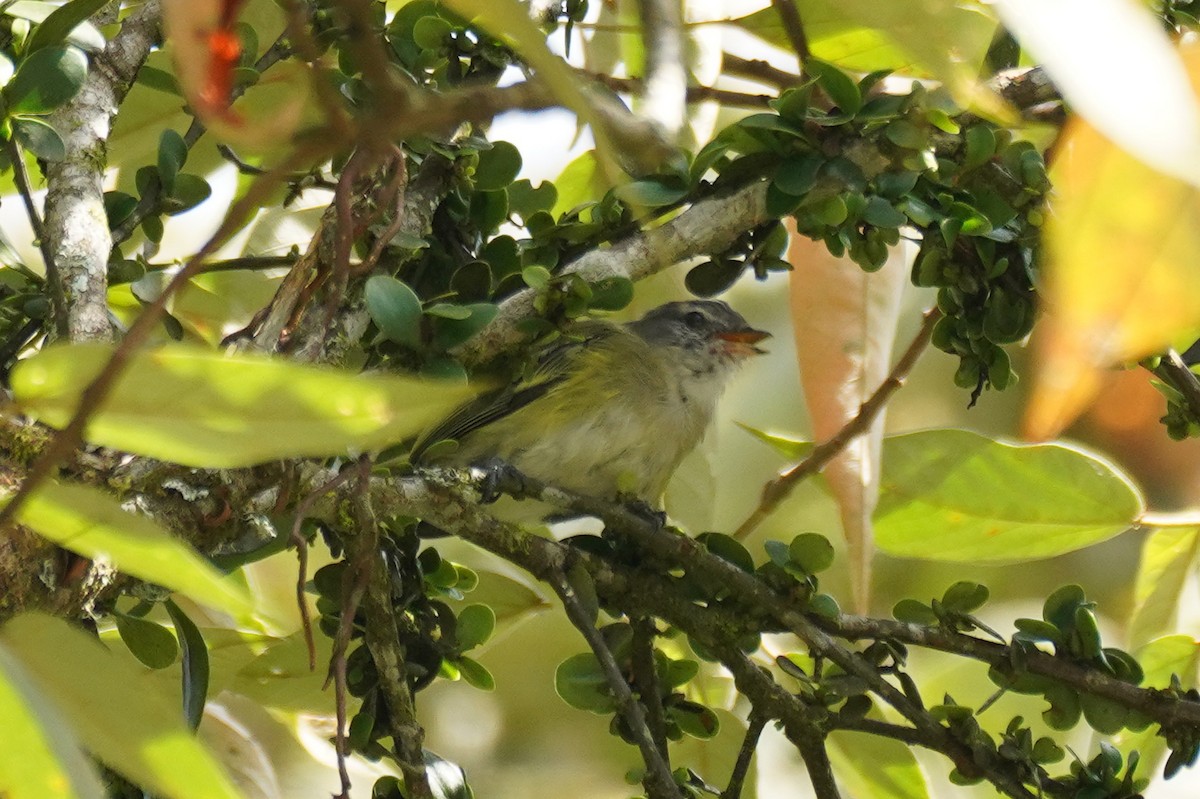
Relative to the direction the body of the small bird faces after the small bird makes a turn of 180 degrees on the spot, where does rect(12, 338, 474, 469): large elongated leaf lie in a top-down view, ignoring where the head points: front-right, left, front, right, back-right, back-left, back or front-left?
left

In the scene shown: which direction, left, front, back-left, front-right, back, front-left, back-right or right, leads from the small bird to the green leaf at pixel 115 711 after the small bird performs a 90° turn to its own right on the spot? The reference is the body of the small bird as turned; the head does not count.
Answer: front

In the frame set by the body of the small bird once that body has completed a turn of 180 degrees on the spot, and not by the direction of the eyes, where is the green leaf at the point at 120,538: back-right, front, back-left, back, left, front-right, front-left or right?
left

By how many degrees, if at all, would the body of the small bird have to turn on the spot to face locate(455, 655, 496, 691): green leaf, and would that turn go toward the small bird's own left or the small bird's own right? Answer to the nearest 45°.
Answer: approximately 180°

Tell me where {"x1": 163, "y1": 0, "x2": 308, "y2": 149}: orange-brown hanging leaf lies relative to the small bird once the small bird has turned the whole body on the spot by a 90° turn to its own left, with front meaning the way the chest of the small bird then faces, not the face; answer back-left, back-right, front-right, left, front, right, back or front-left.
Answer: back

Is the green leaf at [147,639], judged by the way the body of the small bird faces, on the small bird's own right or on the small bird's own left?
on the small bird's own right

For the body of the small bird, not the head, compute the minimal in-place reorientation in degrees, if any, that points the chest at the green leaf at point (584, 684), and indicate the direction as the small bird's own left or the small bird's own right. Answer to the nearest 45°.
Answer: approximately 90° to the small bird's own right

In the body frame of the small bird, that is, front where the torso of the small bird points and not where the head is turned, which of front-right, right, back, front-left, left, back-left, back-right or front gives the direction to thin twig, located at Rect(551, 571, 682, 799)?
right

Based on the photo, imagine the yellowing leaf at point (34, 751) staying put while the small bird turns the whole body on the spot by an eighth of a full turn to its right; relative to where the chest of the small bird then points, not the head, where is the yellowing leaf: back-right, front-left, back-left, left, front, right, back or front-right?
front-right

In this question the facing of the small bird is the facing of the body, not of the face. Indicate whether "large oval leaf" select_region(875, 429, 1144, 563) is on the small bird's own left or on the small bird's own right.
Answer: on the small bird's own right

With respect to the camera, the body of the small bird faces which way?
to the viewer's right
